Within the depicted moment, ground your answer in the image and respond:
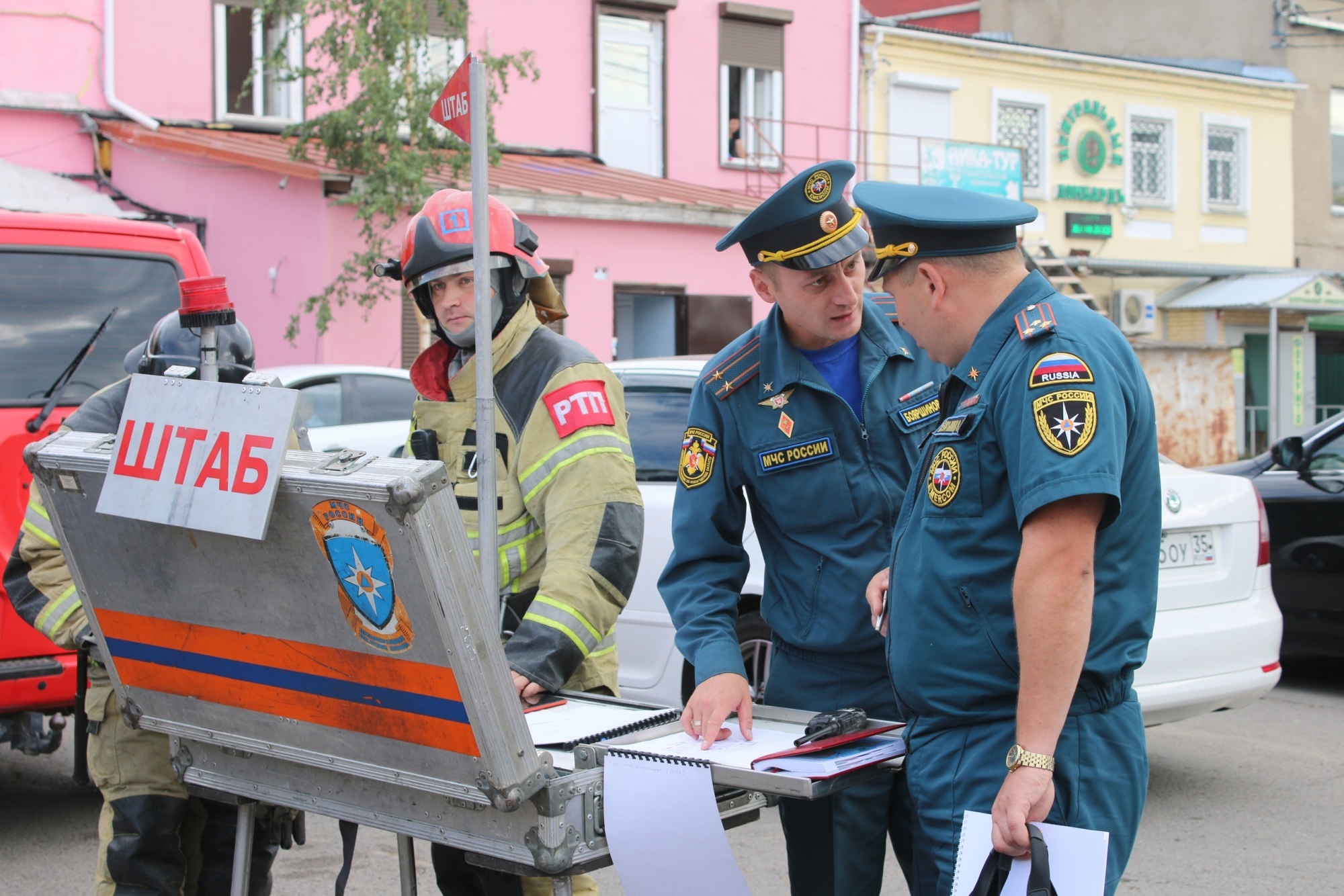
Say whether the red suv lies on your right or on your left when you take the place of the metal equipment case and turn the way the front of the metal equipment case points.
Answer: on your left

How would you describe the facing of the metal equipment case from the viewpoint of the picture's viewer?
facing away from the viewer and to the right of the viewer

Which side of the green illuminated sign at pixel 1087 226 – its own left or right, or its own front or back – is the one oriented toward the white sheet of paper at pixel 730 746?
front

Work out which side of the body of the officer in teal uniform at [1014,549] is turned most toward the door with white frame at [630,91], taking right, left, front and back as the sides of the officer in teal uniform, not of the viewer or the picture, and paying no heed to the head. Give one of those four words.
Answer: right

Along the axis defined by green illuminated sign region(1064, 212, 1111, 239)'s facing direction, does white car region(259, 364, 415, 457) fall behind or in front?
in front

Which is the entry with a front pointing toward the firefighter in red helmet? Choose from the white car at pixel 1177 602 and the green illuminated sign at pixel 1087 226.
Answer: the green illuminated sign

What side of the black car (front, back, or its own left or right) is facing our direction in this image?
left

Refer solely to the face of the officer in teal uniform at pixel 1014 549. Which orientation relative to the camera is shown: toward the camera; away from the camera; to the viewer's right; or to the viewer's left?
to the viewer's left

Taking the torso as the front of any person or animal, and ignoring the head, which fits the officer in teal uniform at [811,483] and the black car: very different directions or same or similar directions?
very different directions

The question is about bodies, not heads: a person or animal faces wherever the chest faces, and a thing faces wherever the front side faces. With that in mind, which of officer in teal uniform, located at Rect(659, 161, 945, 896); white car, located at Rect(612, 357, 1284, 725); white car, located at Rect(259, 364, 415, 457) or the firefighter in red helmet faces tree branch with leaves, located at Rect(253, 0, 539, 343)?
white car, located at Rect(612, 357, 1284, 725)

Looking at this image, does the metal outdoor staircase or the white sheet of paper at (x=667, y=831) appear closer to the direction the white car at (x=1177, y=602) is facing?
the metal outdoor staircase
